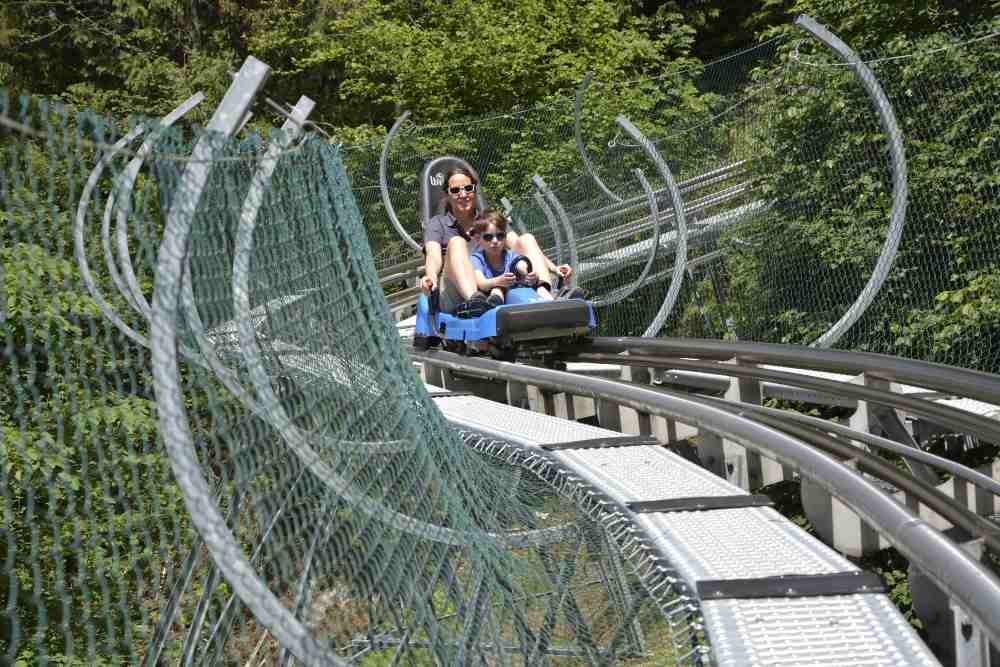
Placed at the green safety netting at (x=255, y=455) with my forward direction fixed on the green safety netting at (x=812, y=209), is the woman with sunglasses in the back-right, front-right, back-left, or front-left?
front-left

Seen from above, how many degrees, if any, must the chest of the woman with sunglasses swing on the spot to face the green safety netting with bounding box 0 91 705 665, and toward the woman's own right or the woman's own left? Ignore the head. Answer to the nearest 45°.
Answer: approximately 45° to the woman's own right

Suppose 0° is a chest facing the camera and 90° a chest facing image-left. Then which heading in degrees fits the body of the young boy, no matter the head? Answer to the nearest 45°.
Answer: approximately 315°

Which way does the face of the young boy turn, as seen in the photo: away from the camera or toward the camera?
toward the camera

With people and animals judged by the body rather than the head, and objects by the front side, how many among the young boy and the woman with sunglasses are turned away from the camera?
0

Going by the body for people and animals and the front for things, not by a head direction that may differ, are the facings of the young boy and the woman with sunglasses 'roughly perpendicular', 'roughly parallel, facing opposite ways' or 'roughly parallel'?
roughly parallel

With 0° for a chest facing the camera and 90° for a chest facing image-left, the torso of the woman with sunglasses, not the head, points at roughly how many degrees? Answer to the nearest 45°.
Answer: approximately 315°

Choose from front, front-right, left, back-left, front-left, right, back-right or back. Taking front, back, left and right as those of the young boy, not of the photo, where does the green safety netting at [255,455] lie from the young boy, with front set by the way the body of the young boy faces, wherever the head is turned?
front-right
